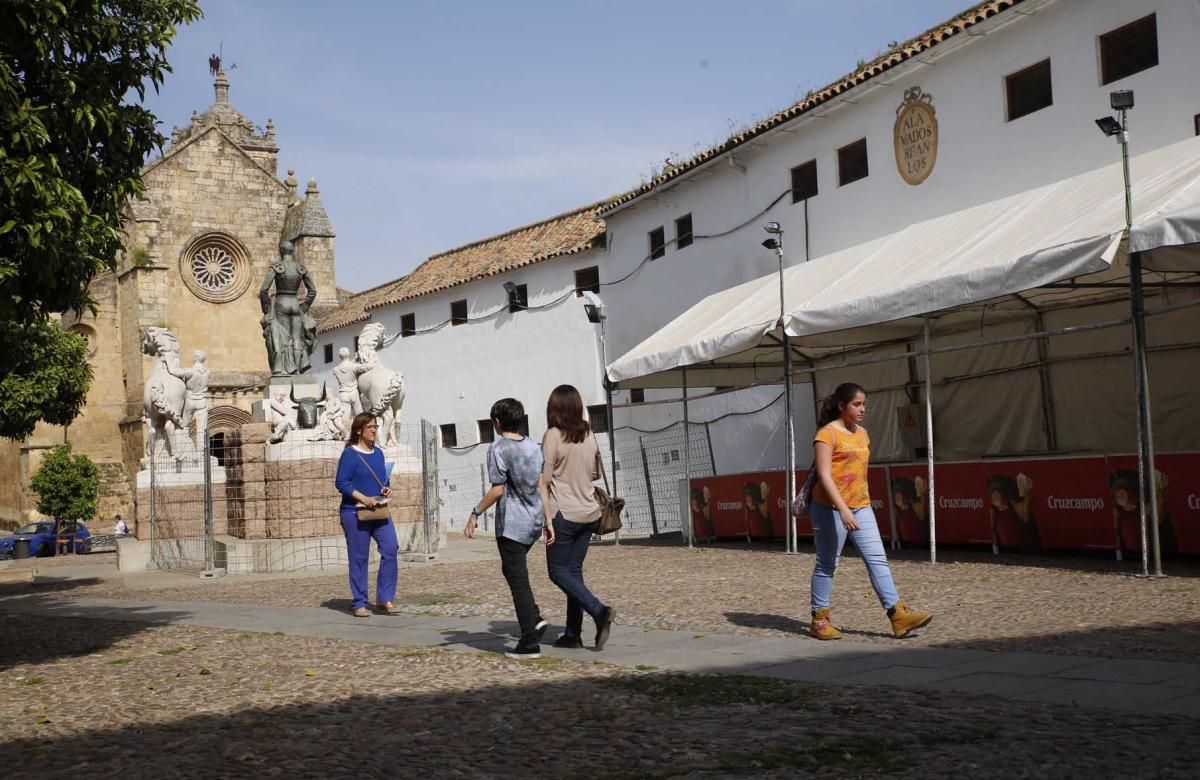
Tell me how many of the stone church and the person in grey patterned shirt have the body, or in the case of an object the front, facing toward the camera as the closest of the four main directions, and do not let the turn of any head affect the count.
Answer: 1

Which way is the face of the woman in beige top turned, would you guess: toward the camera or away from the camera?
away from the camera

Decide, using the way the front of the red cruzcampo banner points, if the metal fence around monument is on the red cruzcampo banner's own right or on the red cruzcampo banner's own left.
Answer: on the red cruzcampo banner's own right

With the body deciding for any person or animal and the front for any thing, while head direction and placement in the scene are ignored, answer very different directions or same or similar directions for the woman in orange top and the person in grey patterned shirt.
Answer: very different directions

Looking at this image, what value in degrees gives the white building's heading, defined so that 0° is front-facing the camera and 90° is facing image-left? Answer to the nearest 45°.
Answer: approximately 45°

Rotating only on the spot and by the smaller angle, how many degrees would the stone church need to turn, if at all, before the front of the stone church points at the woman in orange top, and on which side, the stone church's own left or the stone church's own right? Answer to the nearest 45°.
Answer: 0° — it already faces them

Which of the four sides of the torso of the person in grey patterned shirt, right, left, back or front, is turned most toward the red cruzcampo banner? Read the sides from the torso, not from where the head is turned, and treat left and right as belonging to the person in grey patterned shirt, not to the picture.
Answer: right

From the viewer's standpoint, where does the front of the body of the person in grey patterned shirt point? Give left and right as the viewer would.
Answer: facing away from the viewer and to the left of the viewer

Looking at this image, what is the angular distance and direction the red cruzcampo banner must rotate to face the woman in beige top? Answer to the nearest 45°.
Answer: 0° — it already faces them

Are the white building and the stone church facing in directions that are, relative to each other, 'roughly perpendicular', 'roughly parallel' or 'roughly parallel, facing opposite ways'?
roughly perpendicular
